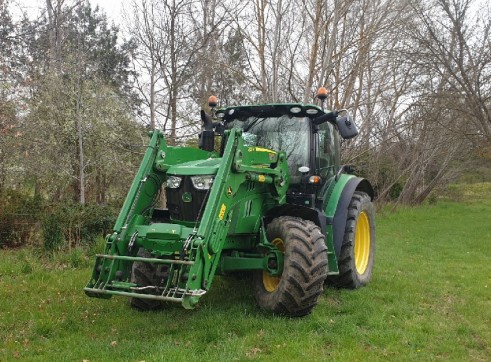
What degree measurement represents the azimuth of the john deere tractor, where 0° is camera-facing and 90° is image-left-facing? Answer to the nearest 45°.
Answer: approximately 45°

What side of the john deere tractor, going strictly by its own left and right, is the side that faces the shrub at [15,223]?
right

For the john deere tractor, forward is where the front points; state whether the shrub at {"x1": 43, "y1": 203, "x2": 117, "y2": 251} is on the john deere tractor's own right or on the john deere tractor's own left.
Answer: on the john deere tractor's own right
